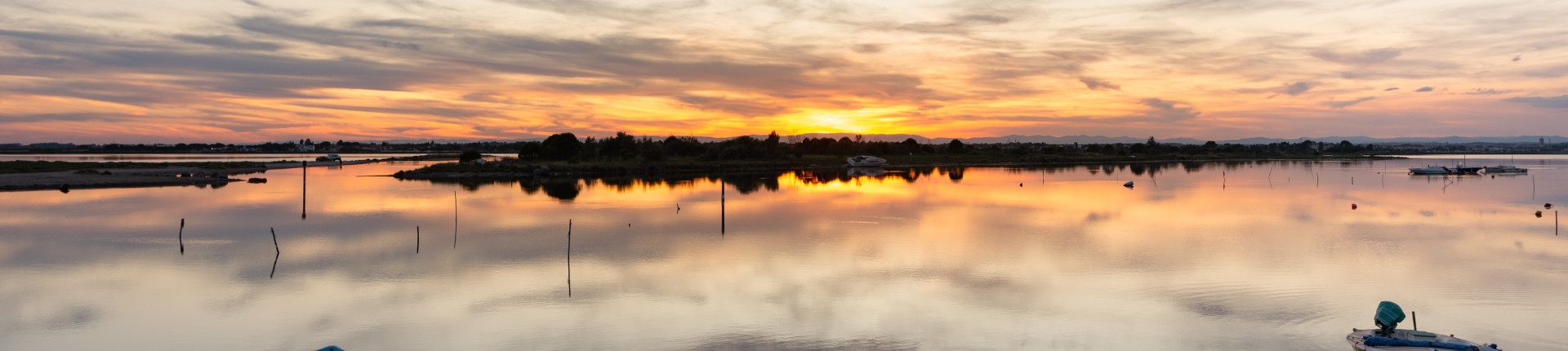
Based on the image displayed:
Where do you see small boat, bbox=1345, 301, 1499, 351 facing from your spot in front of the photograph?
facing the viewer and to the right of the viewer
